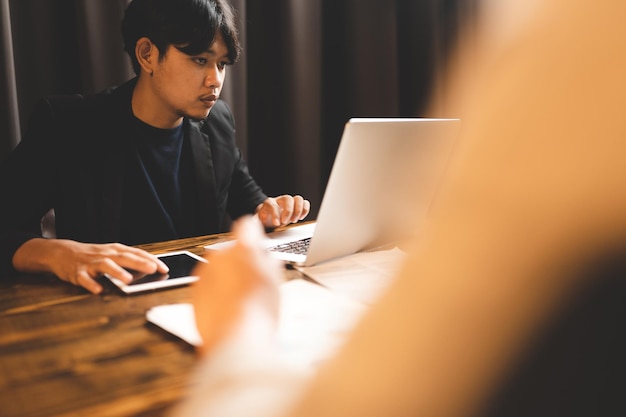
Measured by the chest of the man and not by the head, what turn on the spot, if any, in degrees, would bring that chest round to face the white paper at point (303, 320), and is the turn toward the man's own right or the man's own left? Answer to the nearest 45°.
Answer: approximately 45° to the man's own right

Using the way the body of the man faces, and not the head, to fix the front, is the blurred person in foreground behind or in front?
in front

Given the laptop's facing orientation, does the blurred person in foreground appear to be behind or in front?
behind

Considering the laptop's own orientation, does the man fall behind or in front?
in front

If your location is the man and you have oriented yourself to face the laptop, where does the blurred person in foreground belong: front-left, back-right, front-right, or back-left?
front-right

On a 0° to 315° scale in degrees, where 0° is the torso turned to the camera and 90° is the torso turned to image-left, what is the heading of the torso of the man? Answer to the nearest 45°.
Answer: approximately 315°

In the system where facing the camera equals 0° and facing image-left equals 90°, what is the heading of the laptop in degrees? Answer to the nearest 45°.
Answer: approximately 135°

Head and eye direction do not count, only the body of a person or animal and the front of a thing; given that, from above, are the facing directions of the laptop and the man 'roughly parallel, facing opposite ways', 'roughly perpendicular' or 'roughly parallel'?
roughly parallel, facing opposite ways
